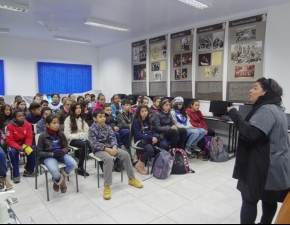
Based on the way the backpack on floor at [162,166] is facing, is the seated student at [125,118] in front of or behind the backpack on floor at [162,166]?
behind

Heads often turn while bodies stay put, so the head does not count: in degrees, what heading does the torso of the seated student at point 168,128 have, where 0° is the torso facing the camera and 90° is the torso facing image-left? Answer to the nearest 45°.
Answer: approximately 315°

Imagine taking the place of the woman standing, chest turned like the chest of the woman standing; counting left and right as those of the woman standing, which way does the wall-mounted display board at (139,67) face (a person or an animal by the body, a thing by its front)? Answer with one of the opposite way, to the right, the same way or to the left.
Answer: to the left

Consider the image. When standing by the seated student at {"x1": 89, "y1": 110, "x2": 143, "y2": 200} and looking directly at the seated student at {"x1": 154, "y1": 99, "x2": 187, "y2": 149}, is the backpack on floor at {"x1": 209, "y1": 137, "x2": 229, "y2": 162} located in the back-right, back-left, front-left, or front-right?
front-right

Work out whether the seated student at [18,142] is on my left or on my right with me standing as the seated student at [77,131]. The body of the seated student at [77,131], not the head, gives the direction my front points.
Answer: on my right

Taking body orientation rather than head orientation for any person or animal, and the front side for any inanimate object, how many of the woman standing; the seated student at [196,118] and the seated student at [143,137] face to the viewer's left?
1

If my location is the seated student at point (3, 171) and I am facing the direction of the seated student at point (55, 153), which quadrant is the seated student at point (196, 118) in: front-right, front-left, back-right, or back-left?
front-left

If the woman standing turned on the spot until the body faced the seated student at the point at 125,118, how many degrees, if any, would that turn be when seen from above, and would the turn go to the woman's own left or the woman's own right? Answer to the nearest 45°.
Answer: approximately 45° to the woman's own right

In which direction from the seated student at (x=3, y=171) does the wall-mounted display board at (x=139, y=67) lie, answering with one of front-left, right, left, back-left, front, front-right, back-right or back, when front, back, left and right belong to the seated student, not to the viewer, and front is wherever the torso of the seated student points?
left

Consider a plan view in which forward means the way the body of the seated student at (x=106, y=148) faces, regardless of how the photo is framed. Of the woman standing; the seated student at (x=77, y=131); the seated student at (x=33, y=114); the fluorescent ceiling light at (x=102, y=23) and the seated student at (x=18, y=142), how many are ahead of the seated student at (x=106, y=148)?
1

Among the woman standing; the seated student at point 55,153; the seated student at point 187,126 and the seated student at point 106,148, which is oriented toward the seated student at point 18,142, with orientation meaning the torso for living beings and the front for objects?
the woman standing

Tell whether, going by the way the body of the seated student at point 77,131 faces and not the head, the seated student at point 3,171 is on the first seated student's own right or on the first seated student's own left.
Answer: on the first seated student's own right

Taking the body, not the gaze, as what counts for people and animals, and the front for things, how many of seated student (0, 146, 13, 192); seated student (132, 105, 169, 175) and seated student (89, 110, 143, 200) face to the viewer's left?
0

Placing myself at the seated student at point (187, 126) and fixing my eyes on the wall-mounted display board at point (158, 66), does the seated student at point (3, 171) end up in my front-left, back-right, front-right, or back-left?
back-left

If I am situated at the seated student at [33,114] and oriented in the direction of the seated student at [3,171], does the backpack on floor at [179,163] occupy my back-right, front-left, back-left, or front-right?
front-left

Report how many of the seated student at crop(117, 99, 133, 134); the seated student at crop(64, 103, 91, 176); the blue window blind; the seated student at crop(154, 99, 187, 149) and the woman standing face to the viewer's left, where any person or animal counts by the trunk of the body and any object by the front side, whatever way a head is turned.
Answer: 1
